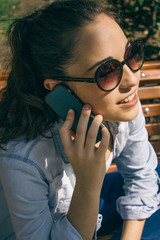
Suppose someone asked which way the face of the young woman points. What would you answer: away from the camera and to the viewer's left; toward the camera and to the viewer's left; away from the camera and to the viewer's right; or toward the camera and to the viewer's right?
toward the camera and to the viewer's right

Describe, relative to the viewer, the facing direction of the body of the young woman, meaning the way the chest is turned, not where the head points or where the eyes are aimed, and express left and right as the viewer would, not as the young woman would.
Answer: facing the viewer and to the right of the viewer
